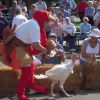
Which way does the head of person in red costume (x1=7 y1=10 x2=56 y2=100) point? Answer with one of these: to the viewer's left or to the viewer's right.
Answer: to the viewer's right

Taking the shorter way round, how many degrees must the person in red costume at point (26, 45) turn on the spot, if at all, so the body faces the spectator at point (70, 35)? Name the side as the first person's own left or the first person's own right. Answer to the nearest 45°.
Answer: approximately 90° to the first person's own left

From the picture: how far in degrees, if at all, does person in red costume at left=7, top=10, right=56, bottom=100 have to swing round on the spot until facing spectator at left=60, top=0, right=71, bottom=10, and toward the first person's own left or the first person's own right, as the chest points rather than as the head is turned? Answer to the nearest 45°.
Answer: approximately 90° to the first person's own left

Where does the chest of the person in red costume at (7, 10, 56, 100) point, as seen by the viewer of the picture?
to the viewer's right

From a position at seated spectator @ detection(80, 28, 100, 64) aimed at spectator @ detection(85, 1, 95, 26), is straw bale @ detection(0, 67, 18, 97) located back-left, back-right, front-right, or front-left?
back-left

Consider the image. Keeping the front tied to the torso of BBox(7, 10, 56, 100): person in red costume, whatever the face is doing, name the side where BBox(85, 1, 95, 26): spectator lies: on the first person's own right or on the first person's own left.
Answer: on the first person's own left
